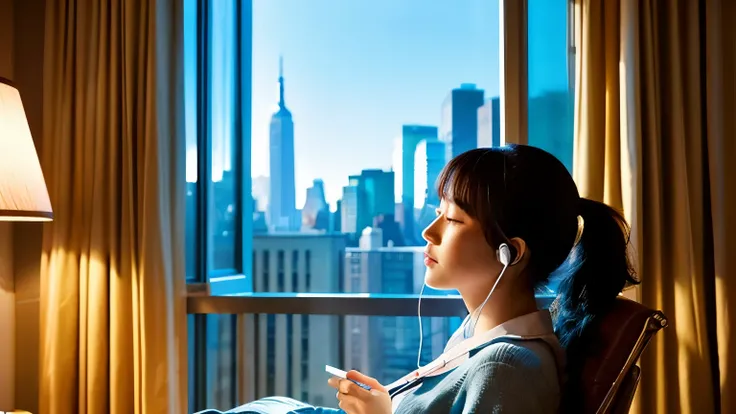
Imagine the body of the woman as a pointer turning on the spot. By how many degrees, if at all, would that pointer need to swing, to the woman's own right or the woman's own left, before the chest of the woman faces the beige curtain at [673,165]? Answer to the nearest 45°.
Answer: approximately 135° to the woman's own right

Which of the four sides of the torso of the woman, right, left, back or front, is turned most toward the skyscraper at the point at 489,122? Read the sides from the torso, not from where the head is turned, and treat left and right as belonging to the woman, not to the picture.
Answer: right

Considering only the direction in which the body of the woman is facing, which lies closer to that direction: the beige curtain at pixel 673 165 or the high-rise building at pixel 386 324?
the high-rise building

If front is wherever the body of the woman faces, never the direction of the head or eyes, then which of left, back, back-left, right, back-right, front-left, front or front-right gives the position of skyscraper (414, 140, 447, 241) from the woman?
right

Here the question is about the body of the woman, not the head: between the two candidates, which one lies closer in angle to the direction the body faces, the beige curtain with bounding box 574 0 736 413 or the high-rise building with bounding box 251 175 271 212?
the high-rise building

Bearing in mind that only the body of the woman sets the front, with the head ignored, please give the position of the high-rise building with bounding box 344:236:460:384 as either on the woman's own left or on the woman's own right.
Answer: on the woman's own right

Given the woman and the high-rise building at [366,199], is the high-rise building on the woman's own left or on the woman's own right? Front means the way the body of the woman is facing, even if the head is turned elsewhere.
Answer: on the woman's own right

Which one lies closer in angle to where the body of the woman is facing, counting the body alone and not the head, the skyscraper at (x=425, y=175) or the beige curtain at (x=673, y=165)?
the skyscraper

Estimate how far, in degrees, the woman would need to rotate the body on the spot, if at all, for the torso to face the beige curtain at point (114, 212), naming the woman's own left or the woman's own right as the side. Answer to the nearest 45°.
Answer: approximately 45° to the woman's own right

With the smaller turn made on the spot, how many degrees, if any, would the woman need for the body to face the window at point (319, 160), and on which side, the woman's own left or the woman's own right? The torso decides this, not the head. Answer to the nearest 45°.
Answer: approximately 45° to the woman's own right

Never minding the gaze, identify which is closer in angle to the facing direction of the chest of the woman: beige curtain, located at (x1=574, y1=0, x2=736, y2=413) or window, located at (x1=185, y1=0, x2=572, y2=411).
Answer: the window

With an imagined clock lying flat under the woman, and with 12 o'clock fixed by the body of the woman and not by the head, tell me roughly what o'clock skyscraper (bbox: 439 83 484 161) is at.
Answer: The skyscraper is roughly at 3 o'clock from the woman.

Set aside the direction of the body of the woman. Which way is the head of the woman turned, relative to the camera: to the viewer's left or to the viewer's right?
to the viewer's left

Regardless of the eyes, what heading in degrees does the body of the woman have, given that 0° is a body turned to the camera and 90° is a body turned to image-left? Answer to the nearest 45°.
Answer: approximately 90°
